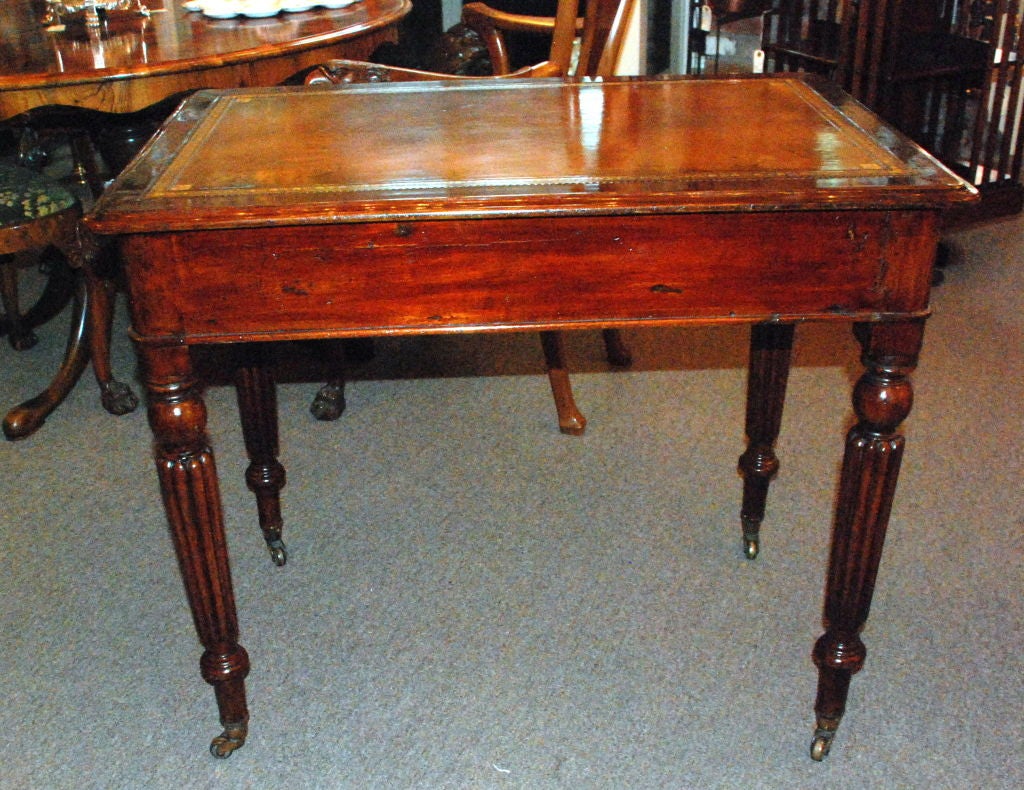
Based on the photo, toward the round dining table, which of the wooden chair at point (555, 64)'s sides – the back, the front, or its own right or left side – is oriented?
front

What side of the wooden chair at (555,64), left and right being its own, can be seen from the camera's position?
left

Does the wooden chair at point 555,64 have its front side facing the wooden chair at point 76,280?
yes

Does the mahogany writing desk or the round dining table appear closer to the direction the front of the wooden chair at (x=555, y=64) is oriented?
the round dining table

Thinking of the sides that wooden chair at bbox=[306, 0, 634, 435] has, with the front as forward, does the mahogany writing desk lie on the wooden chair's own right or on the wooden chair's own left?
on the wooden chair's own left

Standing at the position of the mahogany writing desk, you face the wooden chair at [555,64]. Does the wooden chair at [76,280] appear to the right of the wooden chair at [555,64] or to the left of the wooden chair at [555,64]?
left
